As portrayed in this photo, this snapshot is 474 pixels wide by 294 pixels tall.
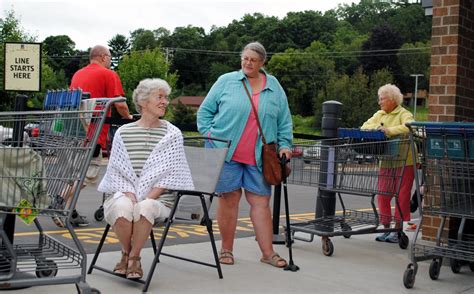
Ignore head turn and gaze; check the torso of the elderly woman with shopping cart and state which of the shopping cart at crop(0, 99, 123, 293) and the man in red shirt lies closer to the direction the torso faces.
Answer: the man in red shirt

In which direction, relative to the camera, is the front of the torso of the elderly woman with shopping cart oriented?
to the viewer's left

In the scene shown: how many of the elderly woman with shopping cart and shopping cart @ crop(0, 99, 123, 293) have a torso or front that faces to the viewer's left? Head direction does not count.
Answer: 2

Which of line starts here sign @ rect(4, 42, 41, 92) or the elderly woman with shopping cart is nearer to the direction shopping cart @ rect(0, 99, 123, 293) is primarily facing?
the line starts here sign

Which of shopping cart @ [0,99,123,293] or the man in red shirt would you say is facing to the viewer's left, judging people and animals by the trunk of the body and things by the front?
the shopping cart

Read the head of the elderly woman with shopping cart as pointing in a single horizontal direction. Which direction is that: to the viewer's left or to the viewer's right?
to the viewer's left

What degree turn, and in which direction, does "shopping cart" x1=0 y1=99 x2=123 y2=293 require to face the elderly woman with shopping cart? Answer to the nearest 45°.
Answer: approximately 135° to its right

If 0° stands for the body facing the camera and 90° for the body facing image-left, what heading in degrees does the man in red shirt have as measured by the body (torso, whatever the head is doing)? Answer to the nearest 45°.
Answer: approximately 225°

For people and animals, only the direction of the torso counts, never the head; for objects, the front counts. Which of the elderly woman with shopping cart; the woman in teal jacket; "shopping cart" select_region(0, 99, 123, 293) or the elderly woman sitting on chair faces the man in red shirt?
the elderly woman with shopping cart

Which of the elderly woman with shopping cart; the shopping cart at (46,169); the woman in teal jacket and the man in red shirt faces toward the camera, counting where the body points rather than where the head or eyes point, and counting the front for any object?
the woman in teal jacket

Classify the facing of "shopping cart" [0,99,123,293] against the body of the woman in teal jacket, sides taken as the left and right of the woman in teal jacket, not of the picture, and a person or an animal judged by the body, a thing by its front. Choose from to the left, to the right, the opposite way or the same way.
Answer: to the right

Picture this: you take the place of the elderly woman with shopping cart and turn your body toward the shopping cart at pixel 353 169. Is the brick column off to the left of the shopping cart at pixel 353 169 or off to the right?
left

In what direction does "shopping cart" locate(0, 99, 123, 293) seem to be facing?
to the viewer's left

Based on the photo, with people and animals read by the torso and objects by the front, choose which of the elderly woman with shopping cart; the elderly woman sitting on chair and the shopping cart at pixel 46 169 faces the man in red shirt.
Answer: the elderly woman with shopping cart

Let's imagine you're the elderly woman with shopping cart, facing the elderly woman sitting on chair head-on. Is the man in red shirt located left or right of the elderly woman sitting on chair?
right
